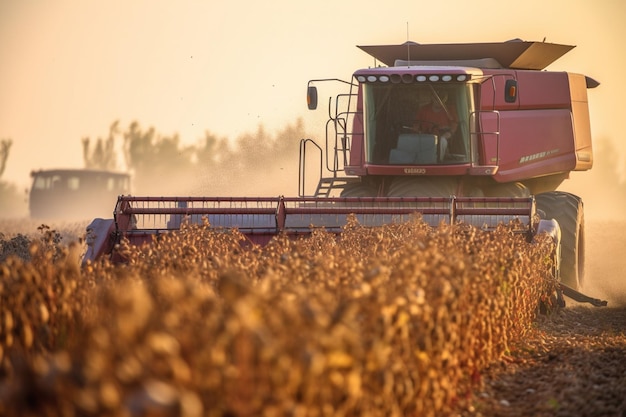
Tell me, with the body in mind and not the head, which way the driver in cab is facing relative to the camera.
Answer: toward the camera

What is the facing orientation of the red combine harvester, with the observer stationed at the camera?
facing the viewer and to the left of the viewer
